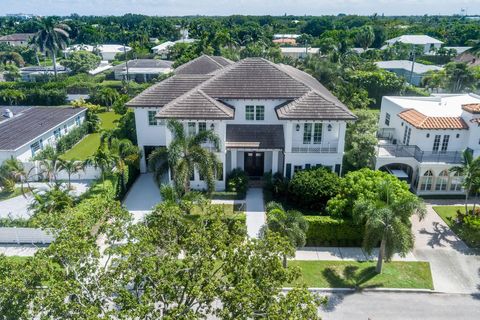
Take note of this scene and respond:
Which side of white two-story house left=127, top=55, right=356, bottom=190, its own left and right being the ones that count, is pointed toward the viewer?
front

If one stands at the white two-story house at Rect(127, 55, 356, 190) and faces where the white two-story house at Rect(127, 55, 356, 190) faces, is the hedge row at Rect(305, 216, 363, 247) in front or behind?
in front

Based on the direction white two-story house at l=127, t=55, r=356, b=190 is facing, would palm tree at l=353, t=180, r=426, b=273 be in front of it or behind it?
in front

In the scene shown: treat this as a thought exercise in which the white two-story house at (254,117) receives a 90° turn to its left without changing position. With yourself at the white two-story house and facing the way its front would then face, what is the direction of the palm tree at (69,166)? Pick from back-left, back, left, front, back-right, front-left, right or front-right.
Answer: back

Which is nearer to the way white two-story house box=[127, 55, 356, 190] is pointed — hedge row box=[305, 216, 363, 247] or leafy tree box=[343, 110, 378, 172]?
the hedge row

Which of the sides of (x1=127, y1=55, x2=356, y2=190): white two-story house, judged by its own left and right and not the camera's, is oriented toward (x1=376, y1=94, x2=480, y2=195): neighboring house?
left

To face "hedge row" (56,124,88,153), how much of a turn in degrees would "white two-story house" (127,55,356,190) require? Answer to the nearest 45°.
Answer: approximately 135° to its right

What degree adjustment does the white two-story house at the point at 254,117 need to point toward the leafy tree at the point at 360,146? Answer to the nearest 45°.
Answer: approximately 90° to its left

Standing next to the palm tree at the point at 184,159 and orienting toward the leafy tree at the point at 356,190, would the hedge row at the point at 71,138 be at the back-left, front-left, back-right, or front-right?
back-left

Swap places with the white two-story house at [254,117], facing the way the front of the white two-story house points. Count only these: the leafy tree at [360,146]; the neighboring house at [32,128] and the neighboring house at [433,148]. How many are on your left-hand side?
2

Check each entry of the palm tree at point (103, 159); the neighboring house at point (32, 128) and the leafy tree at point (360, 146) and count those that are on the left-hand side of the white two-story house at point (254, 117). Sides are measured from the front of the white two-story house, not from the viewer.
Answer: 1

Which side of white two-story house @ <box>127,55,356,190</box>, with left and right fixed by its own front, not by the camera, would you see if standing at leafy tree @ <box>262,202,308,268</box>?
front

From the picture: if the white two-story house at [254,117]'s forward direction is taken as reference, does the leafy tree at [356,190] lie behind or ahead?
ahead

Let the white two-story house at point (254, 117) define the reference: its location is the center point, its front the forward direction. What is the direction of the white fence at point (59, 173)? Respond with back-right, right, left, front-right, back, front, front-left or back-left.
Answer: right
